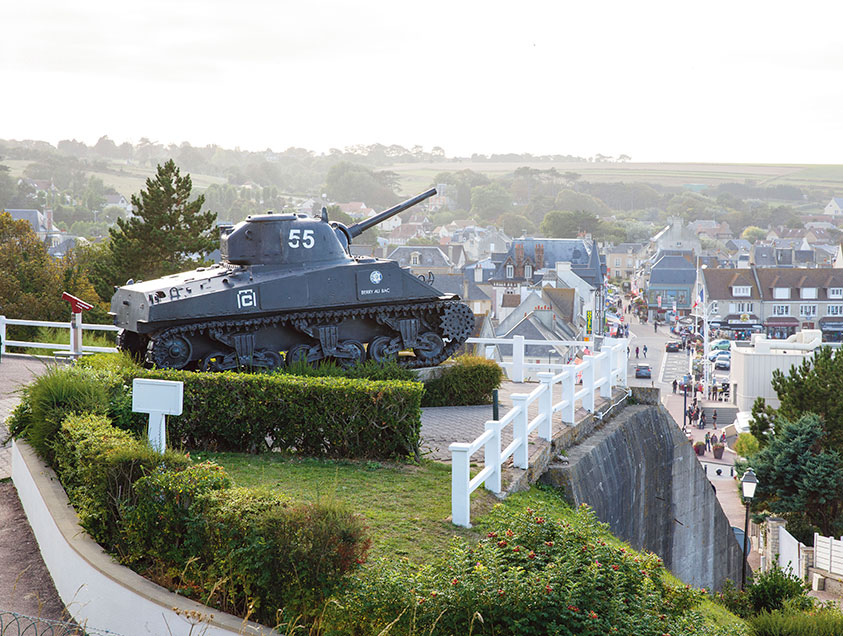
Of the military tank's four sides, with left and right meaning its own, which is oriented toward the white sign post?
right

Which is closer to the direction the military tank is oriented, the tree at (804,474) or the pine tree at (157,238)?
the tree

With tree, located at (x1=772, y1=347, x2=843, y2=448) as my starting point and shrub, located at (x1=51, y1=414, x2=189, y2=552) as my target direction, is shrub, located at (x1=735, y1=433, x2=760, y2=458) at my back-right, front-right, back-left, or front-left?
back-right

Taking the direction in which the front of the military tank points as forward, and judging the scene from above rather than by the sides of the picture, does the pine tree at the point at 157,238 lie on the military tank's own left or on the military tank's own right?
on the military tank's own left

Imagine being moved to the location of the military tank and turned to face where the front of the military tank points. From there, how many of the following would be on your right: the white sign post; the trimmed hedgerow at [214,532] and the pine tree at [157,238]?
2

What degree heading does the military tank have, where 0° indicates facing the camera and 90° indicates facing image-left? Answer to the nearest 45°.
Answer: approximately 270°

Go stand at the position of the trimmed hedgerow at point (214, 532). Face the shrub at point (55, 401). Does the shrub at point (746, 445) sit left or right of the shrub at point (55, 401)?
right

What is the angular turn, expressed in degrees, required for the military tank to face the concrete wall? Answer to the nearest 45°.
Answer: approximately 45° to its right
